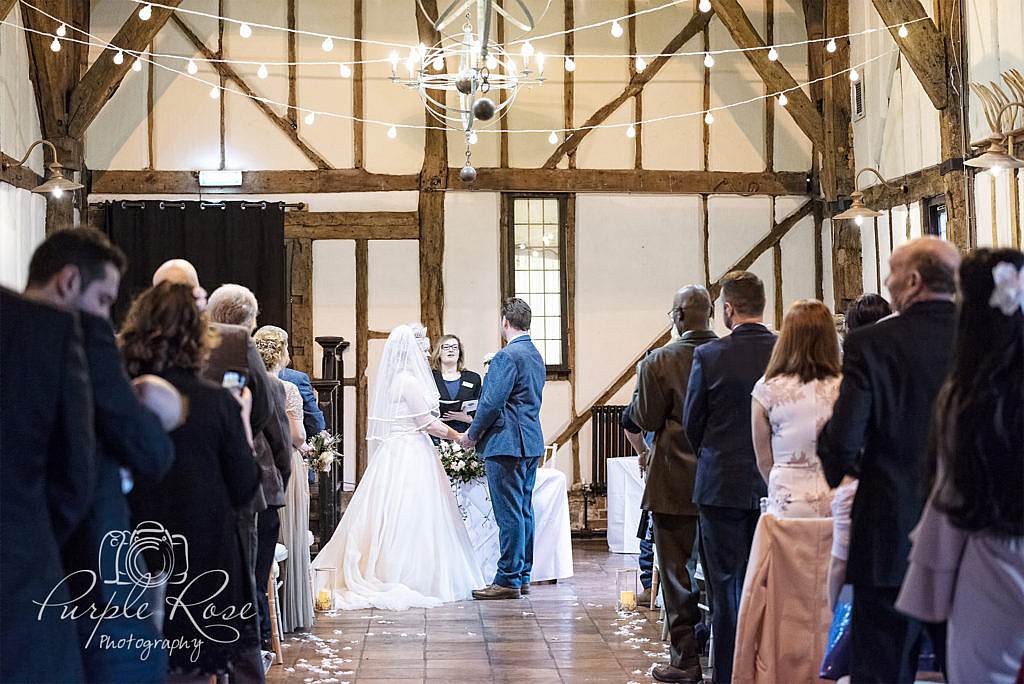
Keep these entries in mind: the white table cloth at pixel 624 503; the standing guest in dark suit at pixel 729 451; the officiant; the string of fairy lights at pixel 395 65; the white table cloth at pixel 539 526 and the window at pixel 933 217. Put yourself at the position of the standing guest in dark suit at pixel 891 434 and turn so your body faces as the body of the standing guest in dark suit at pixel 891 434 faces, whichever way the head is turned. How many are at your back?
0

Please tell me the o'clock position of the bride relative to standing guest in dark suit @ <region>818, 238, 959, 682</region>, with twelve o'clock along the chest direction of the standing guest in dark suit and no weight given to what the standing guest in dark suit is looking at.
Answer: The bride is roughly at 12 o'clock from the standing guest in dark suit.

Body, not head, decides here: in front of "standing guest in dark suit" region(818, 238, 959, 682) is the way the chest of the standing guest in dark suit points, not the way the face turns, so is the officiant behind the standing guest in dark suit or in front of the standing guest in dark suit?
in front

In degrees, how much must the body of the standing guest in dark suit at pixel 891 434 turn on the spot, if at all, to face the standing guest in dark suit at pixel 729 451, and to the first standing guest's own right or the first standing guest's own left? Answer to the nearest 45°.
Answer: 0° — they already face them

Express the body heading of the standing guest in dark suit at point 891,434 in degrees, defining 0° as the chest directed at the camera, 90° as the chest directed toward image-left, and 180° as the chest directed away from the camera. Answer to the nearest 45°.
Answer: approximately 135°

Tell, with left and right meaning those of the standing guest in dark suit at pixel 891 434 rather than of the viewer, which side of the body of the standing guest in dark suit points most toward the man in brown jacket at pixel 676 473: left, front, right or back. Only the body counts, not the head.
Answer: front

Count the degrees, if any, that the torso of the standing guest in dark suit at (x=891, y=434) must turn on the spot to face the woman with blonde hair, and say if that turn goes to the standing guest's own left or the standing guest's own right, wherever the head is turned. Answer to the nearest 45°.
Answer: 0° — they already face them

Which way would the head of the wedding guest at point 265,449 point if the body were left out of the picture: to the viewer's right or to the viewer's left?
to the viewer's right

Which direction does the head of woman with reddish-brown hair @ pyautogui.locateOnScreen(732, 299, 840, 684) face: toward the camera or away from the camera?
away from the camera

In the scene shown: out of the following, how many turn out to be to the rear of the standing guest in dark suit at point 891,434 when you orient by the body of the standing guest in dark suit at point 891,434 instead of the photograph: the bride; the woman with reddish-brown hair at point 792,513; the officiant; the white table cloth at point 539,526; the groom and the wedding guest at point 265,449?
0

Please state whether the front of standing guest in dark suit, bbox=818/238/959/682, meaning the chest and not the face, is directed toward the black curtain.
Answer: yes

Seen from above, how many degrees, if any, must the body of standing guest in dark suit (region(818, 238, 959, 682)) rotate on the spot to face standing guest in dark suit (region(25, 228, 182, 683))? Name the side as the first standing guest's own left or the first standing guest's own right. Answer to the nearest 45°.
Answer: approximately 90° to the first standing guest's own left

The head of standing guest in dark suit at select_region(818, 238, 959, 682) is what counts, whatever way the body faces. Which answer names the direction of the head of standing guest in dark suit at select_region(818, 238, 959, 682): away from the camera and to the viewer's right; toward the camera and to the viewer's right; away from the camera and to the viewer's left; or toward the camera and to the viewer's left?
away from the camera and to the viewer's left
